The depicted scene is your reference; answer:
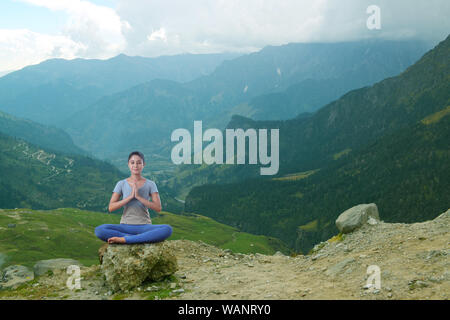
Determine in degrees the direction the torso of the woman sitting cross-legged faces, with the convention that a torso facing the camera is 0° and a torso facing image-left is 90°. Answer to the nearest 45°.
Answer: approximately 0°
